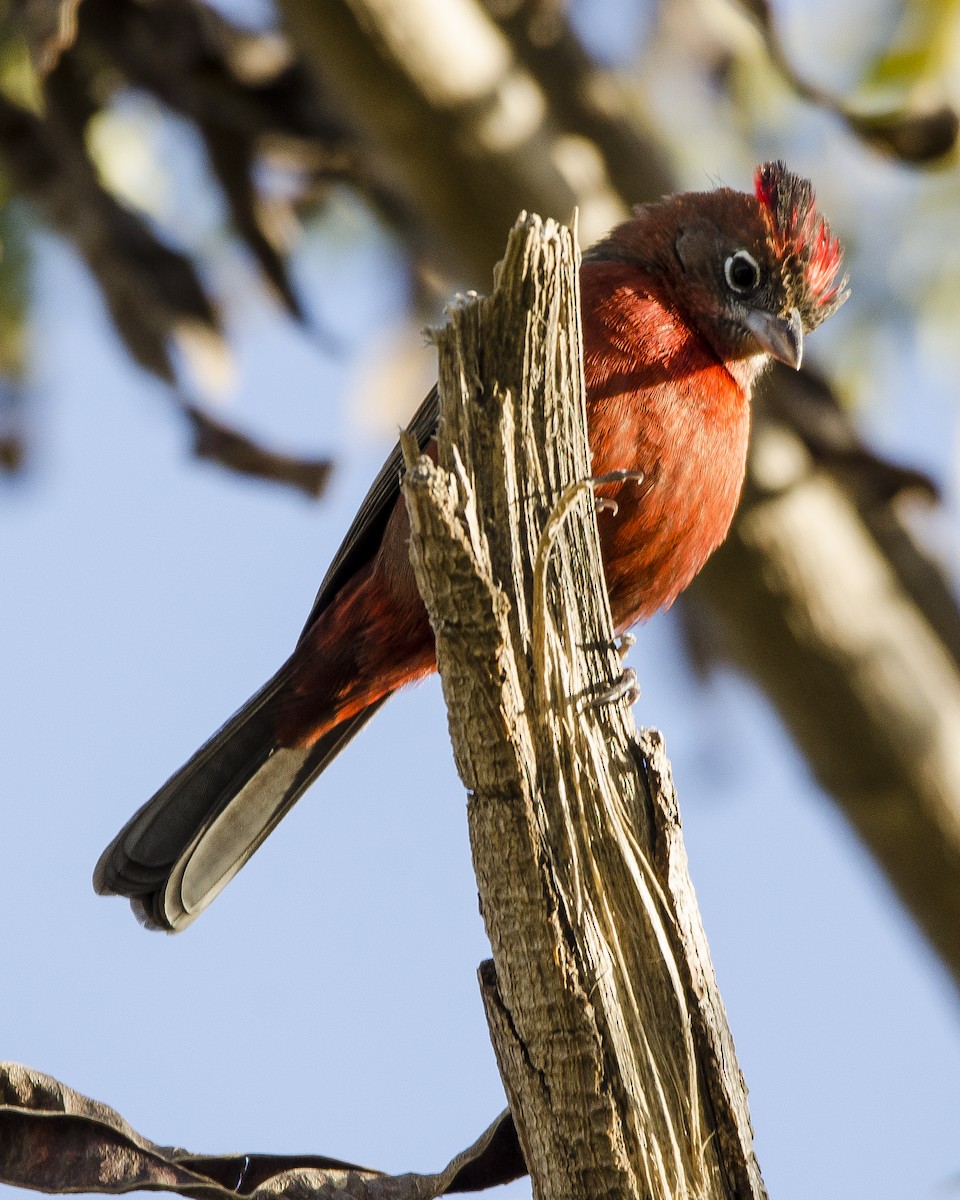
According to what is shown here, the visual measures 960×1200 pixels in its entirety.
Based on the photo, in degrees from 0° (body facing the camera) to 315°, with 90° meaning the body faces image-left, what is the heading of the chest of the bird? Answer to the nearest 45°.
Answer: approximately 270°

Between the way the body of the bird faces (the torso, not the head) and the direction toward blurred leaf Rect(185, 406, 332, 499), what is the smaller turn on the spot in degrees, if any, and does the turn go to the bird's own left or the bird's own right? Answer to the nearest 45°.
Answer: approximately 180°
